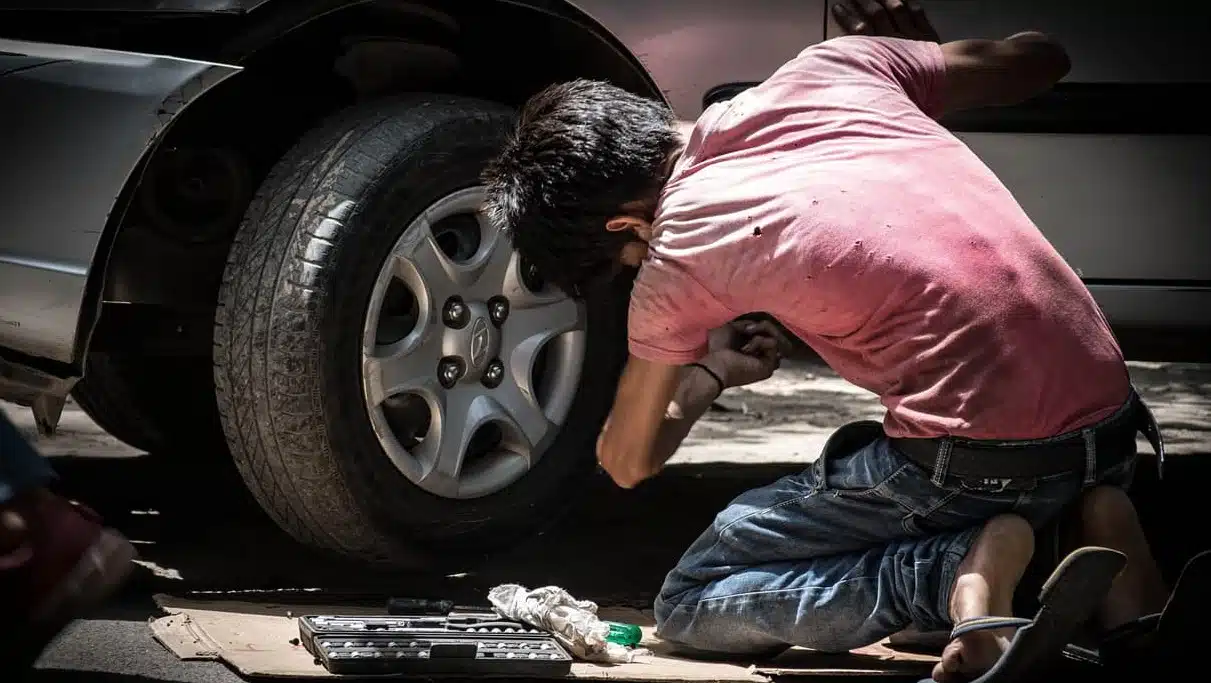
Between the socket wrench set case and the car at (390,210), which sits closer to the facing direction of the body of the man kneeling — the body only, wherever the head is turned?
the car

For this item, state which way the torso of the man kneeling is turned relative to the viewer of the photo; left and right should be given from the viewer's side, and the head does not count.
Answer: facing away from the viewer and to the left of the viewer

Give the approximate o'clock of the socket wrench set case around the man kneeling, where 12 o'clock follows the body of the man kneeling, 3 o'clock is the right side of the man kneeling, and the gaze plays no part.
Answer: The socket wrench set case is roughly at 10 o'clock from the man kneeling.
